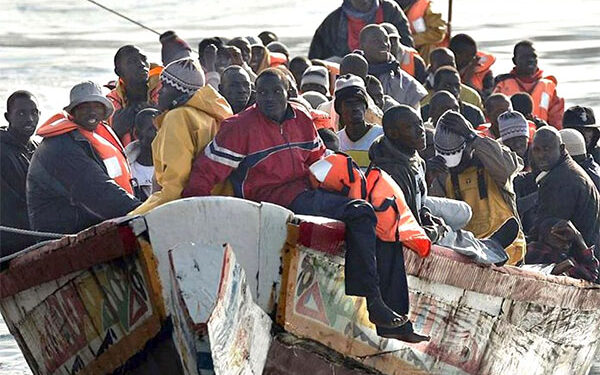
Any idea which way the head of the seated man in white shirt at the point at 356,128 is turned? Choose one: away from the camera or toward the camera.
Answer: toward the camera

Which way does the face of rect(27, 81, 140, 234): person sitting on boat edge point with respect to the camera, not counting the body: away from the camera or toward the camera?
toward the camera

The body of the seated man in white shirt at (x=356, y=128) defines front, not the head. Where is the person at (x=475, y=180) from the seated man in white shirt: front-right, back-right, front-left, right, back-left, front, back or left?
left

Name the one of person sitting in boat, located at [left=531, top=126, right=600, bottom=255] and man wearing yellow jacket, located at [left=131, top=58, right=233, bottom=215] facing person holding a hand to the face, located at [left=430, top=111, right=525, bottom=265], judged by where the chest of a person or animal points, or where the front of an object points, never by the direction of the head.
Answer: person sitting in boat, located at [left=531, top=126, right=600, bottom=255]

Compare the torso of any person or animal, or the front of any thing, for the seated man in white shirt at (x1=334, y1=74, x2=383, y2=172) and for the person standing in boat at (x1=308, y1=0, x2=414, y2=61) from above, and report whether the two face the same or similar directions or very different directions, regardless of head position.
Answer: same or similar directions

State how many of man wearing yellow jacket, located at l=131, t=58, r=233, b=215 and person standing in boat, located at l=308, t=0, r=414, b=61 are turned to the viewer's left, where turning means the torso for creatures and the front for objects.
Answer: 1

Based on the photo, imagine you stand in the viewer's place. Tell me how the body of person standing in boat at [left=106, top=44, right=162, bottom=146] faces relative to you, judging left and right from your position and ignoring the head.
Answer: facing the viewer and to the right of the viewer

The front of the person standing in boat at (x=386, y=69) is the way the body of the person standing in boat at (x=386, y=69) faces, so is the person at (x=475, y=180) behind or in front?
in front

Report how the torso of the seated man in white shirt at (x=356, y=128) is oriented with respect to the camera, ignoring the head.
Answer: toward the camera

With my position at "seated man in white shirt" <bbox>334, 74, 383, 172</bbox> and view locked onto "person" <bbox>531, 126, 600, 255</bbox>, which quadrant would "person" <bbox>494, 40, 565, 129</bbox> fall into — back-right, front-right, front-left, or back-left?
front-left

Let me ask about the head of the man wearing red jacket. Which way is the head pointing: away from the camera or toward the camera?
toward the camera

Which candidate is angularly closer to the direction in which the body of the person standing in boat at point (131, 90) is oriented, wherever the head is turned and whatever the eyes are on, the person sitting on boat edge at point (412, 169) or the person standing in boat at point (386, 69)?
the person sitting on boat edge

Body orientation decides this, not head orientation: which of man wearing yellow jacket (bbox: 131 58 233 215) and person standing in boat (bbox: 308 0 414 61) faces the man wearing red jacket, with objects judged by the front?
the person standing in boat
